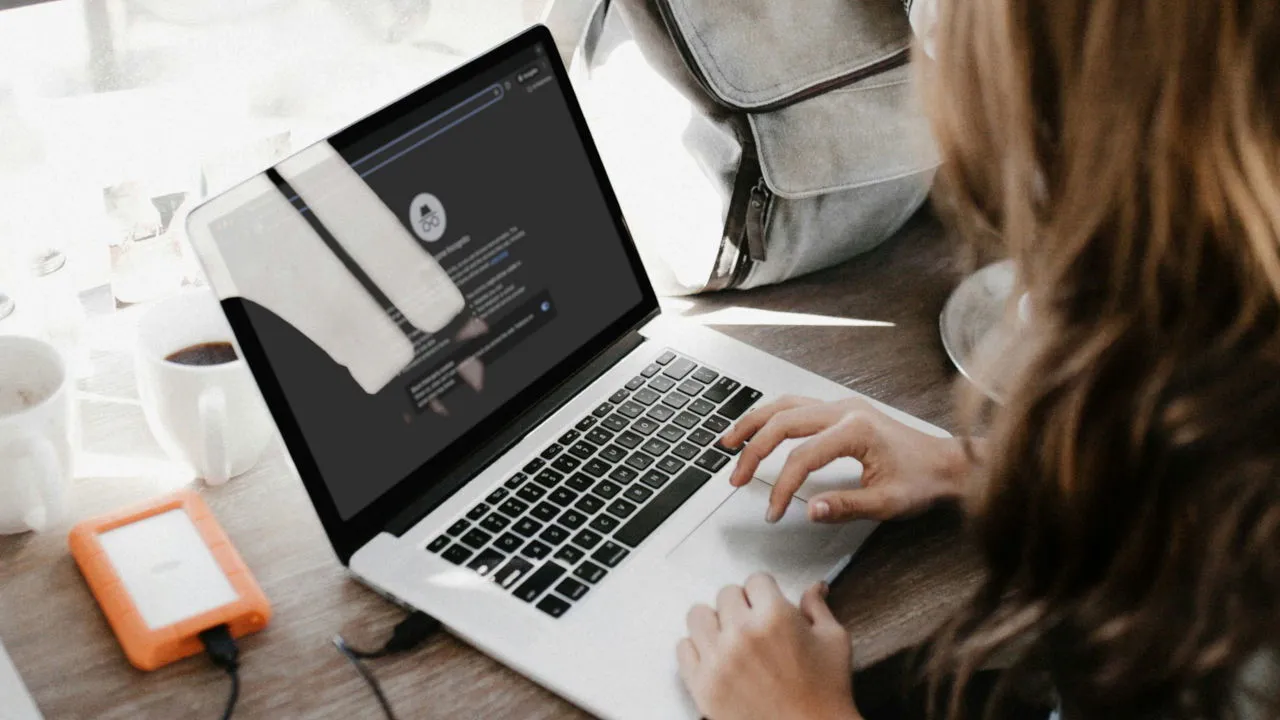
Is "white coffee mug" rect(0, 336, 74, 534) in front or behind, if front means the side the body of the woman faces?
in front

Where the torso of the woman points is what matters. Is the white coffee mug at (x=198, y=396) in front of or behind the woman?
in front

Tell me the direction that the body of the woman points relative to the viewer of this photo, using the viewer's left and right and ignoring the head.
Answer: facing away from the viewer and to the left of the viewer

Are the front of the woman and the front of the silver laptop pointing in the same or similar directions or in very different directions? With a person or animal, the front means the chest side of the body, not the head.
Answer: very different directions

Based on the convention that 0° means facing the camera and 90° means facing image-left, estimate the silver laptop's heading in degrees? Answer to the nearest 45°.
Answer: approximately 315°

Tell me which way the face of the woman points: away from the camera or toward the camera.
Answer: away from the camera
